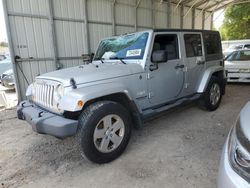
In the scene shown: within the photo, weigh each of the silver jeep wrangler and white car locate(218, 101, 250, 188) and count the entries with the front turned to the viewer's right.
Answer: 0

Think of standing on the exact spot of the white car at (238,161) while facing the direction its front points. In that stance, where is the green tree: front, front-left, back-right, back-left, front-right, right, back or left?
back-right

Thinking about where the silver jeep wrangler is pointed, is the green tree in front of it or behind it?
behind

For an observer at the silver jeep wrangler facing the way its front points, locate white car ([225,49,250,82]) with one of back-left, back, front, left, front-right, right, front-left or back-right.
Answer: back

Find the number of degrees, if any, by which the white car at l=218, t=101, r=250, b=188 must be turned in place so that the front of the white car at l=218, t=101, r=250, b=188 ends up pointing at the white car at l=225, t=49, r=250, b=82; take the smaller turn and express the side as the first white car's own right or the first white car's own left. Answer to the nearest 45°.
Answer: approximately 135° to the first white car's own right

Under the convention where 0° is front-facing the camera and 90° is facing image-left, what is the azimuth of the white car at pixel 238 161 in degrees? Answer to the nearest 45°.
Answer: approximately 45°

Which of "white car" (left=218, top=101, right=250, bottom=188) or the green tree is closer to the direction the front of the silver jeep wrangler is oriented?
the white car

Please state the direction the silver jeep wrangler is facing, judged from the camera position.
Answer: facing the viewer and to the left of the viewer

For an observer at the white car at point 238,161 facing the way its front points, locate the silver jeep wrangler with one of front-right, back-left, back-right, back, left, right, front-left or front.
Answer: right
